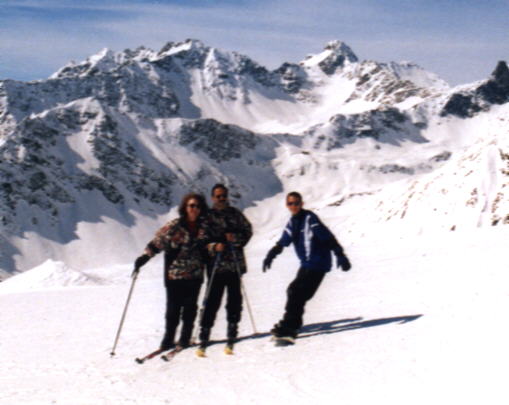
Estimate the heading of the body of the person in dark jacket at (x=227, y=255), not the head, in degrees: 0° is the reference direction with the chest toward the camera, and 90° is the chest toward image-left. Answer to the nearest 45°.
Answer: approximately 0°

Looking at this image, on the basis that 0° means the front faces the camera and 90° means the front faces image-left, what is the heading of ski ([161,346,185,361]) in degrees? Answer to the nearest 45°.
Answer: approximately 45°

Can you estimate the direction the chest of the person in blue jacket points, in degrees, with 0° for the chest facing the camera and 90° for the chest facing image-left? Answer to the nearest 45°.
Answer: approximately 45°

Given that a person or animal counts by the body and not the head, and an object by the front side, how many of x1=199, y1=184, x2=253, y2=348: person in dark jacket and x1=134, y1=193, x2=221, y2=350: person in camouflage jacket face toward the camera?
2
